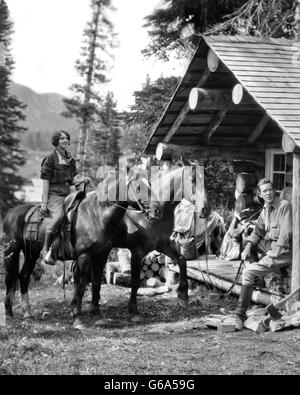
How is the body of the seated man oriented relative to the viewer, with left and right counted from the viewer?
facing the viewer and to the left of the viewer

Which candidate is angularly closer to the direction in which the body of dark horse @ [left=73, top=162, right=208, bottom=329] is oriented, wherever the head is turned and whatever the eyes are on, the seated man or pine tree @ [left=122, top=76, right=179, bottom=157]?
the seated man

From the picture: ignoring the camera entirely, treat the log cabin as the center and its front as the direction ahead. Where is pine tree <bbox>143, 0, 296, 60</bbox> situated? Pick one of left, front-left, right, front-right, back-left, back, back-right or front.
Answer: back-right

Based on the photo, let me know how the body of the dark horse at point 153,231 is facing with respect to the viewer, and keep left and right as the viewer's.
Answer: facing to the right of the viewer

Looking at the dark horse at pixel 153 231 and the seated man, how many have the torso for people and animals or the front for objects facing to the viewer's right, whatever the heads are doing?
1

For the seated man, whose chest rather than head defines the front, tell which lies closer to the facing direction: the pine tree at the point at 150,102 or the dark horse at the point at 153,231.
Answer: the dark horse

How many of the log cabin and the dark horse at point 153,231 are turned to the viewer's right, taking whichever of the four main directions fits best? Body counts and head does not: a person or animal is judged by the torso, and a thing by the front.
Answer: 1

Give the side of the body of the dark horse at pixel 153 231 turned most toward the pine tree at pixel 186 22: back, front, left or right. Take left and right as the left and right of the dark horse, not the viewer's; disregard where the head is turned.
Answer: left
